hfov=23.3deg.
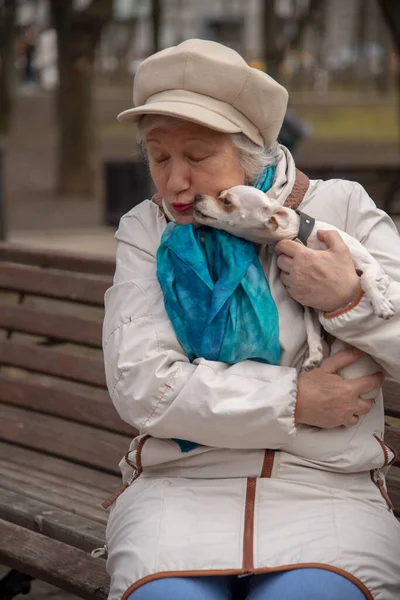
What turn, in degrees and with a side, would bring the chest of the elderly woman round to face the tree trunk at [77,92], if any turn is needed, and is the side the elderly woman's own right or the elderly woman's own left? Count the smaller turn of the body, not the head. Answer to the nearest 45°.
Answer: approximately 180°

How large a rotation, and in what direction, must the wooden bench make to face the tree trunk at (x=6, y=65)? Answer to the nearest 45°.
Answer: approximately 135° to its right

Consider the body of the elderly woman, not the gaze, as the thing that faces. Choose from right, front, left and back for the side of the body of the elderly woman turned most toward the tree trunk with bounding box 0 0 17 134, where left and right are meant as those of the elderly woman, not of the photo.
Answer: back

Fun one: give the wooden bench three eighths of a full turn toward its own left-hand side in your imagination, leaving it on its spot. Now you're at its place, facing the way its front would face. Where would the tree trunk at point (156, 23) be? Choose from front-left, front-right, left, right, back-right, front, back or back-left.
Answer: left

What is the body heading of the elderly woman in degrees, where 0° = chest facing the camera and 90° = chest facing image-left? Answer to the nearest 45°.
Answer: approximately 0°

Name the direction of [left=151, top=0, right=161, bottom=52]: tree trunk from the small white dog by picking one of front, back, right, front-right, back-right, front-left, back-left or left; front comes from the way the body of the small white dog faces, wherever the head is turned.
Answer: right

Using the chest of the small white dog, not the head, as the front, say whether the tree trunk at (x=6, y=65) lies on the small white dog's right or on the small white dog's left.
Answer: on the small white dog's right

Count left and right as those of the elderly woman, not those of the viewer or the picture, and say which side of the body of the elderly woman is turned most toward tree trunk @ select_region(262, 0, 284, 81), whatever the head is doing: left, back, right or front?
back

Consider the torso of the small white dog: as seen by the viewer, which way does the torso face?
to the viewer's left

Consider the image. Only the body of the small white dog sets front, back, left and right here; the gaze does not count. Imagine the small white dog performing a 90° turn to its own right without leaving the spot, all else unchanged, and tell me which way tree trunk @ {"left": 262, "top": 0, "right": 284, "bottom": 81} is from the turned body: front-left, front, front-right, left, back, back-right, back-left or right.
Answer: front
